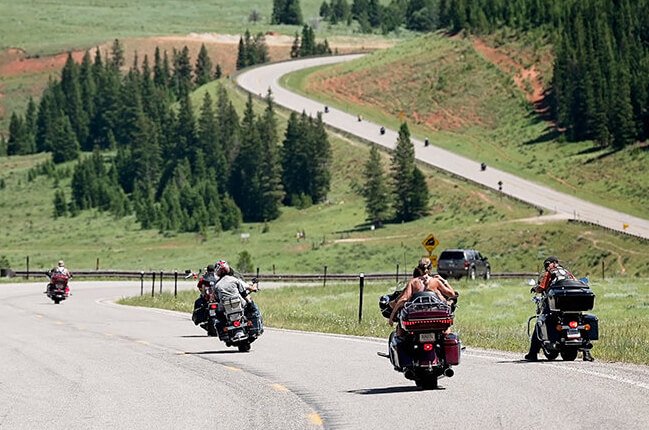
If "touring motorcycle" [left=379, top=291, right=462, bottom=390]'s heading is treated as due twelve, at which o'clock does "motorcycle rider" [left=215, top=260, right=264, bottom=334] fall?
The motorcycle rider is roughly at 11 o'clock from the touring motorcycle.

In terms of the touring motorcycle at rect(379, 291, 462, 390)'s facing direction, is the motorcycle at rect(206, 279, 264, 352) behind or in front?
in front

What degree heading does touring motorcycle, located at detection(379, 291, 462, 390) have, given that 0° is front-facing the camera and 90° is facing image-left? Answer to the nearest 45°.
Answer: approximately 180°

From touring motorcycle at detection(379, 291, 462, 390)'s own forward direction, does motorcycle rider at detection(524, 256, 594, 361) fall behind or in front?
in front

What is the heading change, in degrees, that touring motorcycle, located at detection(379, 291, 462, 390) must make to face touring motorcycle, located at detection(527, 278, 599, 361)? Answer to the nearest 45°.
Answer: approximately 45° to its right

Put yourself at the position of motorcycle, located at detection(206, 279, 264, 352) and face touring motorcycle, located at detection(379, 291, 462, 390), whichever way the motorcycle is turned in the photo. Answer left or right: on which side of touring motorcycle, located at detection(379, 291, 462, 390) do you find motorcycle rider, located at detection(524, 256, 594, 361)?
left

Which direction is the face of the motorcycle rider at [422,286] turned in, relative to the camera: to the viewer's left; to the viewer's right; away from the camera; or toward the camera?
away from the camera
